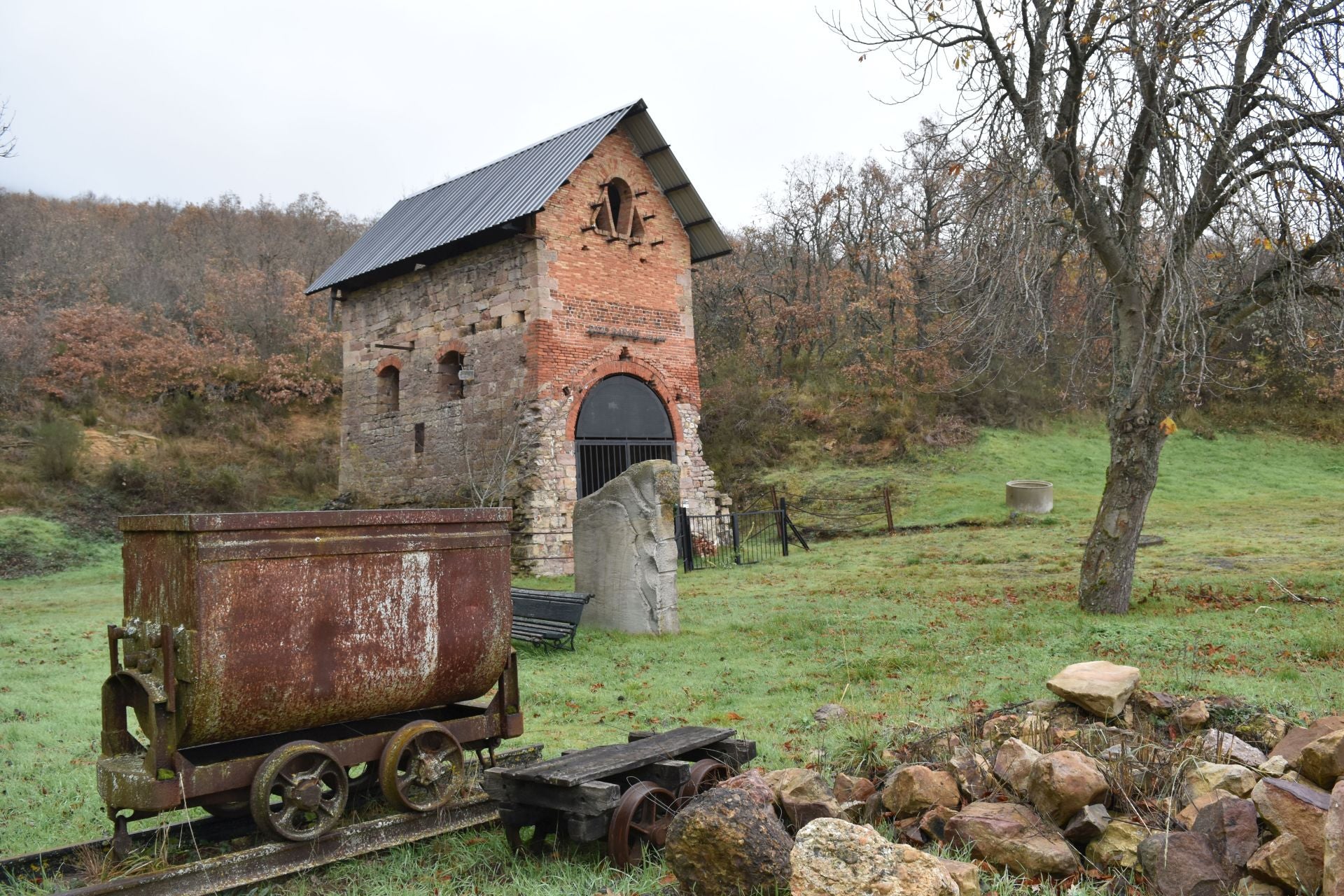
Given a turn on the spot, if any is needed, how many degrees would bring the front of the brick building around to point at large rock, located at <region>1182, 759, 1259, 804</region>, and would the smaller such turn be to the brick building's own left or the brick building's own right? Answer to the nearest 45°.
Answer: approximately 45° to the brick building's own right

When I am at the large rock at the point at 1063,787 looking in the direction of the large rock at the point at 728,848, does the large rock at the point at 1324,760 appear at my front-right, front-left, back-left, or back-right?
back-left

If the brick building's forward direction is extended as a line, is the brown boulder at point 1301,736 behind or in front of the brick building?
in front

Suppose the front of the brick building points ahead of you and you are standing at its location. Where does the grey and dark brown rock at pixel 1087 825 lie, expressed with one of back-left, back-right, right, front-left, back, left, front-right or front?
front-right

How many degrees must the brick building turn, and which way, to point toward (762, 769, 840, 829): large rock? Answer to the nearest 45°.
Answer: approximately 45° to its right

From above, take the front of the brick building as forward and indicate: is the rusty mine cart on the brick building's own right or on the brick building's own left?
on the brick building's own right

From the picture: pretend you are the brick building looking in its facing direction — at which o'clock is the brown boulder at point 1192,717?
The brown boulder is roughly at 1 o'clock from the brick building.

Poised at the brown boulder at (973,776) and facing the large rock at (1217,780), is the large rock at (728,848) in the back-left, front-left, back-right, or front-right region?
back-right

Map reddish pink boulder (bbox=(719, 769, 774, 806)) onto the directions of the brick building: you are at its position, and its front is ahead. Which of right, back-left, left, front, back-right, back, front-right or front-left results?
front-right

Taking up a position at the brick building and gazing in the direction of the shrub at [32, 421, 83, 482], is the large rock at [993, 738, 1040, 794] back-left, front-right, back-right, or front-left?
back-left

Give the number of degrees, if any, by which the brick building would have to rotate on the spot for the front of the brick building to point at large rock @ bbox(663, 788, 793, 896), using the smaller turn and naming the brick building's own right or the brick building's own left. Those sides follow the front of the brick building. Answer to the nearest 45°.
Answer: approximately 45° to the brick building's own right

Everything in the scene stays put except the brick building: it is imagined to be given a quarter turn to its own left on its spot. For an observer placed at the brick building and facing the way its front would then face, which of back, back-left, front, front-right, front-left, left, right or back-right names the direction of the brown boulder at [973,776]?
back-right

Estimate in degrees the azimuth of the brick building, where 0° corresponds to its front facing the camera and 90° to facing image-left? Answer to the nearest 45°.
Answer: approximately 315°

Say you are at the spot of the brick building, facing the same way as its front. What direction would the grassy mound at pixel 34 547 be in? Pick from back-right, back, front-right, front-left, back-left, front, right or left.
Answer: back-right

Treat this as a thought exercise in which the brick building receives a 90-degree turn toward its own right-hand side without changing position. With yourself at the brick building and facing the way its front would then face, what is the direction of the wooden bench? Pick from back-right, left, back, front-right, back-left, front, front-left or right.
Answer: front-left
